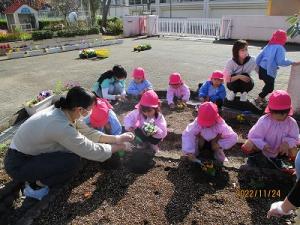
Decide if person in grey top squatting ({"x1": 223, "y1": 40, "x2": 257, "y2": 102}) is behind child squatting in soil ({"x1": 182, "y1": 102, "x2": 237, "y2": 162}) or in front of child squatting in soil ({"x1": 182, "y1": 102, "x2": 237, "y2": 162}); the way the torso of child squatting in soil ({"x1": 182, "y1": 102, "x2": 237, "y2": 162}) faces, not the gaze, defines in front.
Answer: behind

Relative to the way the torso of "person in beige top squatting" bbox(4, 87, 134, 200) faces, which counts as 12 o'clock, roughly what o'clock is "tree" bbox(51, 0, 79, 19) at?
The tree is roughly at 9 o'clock from the person in beige top squatting.

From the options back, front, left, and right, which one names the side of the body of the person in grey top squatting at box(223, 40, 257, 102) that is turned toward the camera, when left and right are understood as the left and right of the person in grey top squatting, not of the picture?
front

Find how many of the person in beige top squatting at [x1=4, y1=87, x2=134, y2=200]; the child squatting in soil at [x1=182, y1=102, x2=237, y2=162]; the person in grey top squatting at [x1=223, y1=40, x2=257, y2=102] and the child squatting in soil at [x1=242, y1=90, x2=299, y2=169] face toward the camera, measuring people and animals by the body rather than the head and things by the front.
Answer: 3

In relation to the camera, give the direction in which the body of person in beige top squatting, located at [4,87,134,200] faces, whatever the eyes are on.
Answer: to the viewer's right

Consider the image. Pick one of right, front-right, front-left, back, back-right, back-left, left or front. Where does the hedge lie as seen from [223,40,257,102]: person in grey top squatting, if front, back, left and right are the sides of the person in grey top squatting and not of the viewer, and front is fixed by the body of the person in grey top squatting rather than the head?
back-right

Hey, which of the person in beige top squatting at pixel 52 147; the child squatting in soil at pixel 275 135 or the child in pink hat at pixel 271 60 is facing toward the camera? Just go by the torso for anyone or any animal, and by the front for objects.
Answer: the child squatting in soil

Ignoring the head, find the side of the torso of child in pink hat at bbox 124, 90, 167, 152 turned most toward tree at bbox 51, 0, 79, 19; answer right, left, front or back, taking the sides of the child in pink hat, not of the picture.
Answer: back

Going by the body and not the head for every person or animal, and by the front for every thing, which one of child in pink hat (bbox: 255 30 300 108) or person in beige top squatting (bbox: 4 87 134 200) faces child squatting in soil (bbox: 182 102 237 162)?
the person in beige top squatting

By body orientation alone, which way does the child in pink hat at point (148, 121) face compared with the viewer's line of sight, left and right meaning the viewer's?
facing the viewer

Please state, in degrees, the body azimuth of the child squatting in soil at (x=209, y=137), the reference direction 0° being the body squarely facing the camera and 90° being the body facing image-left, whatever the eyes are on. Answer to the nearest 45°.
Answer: approximately 0°

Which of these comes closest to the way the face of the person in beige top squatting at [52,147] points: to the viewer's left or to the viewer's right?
to the viewer's right

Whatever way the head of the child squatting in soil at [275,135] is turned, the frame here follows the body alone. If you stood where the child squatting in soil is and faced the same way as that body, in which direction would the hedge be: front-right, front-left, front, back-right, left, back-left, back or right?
back-right

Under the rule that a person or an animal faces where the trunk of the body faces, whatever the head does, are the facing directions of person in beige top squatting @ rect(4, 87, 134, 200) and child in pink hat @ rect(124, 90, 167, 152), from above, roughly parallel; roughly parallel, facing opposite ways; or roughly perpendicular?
roughly perpendicular

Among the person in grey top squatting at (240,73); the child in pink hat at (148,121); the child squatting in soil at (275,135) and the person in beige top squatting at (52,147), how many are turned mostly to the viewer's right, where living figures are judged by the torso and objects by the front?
1

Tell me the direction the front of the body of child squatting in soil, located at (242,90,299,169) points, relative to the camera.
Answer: toward the camera
